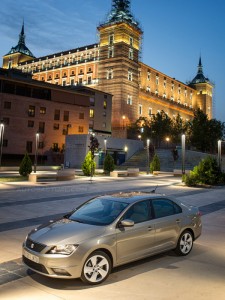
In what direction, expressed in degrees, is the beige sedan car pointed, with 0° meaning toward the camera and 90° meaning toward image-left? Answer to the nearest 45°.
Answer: approximately 45°

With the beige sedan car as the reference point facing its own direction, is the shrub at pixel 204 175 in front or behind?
behind
